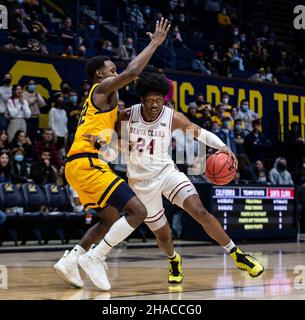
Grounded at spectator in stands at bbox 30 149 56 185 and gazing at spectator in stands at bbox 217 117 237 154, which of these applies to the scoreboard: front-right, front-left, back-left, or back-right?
front-right

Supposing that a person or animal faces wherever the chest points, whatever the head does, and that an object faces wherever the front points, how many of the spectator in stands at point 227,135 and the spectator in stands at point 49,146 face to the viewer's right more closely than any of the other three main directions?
0

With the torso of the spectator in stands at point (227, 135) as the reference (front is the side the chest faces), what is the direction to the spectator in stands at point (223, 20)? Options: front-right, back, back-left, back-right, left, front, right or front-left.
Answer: back

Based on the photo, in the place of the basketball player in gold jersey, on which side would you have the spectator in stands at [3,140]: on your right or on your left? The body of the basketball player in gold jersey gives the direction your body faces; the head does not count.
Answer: on your left

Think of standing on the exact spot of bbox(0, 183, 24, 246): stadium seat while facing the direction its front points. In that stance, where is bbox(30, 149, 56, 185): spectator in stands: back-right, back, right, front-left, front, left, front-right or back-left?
back-left

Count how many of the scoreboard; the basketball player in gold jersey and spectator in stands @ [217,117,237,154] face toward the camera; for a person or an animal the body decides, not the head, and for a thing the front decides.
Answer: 2

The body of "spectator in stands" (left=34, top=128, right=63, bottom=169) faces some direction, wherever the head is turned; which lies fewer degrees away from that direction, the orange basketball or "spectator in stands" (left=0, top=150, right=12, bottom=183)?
the orange basketball

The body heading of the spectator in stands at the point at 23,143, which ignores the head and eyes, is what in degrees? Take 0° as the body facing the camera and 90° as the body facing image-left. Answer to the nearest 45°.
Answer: approximately 0°

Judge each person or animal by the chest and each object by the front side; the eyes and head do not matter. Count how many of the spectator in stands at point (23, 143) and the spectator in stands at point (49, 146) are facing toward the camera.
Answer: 2

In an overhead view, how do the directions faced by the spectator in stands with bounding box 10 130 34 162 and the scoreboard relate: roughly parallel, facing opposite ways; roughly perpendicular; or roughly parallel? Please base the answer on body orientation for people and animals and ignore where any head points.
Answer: roughly parallel

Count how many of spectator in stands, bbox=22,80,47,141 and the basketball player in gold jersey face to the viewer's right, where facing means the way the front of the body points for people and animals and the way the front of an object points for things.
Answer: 1

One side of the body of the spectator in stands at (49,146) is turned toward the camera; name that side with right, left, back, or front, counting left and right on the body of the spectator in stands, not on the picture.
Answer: front

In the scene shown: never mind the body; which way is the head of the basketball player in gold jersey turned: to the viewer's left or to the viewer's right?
to the viewer's right

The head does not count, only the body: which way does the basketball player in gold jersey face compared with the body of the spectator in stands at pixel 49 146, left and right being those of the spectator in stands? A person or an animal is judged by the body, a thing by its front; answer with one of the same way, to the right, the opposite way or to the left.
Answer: to the left

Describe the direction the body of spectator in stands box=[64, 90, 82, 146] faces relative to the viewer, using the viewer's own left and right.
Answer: facing the viewer

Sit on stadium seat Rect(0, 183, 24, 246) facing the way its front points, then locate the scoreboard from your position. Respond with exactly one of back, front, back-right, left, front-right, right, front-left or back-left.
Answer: left

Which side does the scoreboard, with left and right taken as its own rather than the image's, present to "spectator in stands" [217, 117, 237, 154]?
back
